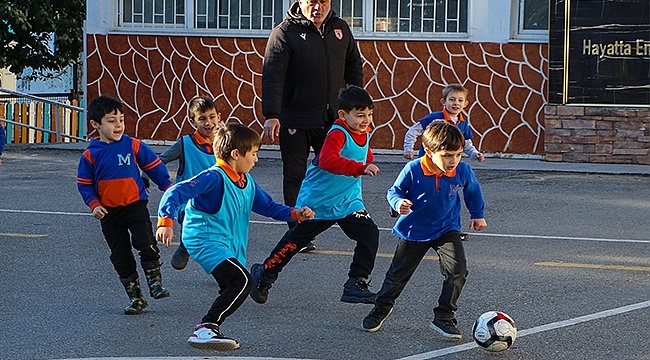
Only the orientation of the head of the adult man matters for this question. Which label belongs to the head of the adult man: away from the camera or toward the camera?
toward the camera

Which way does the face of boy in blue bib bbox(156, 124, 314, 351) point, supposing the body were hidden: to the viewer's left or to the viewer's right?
to the viewer's right

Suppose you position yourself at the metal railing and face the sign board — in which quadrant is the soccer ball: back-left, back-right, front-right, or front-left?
front-right

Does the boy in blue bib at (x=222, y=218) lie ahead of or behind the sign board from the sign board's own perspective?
ahead

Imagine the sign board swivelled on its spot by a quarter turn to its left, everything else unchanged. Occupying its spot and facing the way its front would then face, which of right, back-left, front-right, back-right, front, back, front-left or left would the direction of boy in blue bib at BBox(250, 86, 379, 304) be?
right

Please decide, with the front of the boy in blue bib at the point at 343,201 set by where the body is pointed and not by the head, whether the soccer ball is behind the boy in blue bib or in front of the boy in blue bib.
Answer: in front

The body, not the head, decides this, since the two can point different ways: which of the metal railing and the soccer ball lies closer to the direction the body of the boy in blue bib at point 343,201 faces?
the soccer ball

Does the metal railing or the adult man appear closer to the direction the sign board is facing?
the adult man

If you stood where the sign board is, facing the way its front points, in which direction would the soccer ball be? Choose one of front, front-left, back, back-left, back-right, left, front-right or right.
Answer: front

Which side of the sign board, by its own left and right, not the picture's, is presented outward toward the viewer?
front

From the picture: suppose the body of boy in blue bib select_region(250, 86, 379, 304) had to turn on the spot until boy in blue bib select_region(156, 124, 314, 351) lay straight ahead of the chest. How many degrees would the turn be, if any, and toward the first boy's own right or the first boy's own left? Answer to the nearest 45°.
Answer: approximately 90° to the first boy's own right

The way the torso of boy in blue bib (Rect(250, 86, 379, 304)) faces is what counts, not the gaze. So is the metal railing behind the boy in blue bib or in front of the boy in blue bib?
behind
